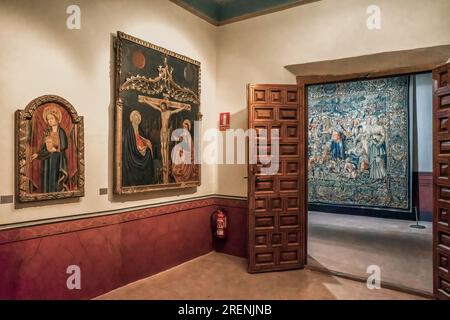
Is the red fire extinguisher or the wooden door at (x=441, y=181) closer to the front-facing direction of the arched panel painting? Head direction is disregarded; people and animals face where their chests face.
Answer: the wooden door

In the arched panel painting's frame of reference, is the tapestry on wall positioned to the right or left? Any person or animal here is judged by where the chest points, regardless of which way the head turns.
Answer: on its left

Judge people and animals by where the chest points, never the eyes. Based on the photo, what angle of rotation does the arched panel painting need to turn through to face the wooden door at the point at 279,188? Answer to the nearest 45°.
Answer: approximately 45° to its left

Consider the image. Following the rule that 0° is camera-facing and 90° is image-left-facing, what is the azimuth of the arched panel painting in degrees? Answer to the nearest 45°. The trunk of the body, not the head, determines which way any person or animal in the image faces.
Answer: approximately 315°

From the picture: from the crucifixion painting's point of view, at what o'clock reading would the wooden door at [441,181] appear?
The wooden door is roughly at 11 o'clock from the crucifixion painting.

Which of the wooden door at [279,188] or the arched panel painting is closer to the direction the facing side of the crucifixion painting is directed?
the wooden door

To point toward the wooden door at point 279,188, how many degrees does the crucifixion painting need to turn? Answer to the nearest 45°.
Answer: approximately 45° to its left
